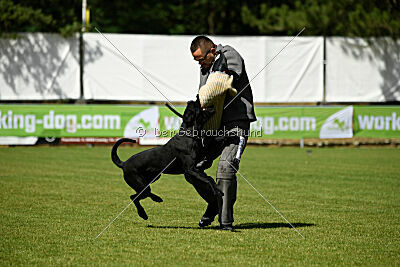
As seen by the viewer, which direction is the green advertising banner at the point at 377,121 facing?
toward the camera

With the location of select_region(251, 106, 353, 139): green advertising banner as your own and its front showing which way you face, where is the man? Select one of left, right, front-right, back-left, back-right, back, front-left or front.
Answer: front

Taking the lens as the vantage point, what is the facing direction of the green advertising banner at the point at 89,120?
facing the viewer

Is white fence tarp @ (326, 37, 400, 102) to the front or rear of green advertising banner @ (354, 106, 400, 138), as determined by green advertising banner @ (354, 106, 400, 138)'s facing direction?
to the rear

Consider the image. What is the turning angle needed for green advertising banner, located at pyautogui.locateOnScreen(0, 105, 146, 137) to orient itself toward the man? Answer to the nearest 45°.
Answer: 0° — it already faces them

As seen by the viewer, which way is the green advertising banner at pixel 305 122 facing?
toward the camera

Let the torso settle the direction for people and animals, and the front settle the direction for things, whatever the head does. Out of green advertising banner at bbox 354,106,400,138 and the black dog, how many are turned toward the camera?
1

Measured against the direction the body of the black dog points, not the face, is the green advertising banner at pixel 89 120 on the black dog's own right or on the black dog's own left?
on the black dog's own left

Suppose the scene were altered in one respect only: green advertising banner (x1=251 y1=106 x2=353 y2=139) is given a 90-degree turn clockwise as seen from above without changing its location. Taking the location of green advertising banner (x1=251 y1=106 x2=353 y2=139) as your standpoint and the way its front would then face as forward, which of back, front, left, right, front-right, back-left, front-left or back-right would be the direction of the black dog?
left

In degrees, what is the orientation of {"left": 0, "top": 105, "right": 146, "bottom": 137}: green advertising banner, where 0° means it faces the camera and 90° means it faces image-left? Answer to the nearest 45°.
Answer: approximately 0°

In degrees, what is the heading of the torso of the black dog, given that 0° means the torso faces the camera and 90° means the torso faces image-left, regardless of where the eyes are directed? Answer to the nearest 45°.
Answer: approximately 270°

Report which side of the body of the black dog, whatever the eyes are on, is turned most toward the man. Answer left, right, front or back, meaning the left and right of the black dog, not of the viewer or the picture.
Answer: front
